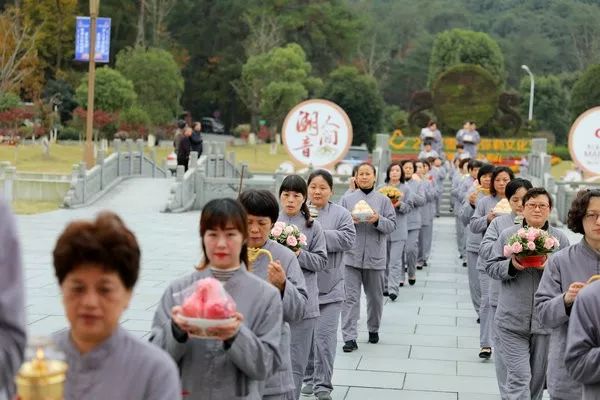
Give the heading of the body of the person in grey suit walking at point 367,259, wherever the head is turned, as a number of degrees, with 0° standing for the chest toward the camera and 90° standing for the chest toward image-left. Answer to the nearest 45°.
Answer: approximately 0°

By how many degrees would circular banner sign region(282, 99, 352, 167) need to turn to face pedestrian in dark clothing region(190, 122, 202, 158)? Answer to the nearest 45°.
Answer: approximately 135° to its right

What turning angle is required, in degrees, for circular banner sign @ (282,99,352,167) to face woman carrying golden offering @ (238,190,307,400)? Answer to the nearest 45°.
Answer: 0° — it already faces them

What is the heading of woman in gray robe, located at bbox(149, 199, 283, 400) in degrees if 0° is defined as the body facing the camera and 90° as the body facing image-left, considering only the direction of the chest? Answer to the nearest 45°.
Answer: approximately 0°

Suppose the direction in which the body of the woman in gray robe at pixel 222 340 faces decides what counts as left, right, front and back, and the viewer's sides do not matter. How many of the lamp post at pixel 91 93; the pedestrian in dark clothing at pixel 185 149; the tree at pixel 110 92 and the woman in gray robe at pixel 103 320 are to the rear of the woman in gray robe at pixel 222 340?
3

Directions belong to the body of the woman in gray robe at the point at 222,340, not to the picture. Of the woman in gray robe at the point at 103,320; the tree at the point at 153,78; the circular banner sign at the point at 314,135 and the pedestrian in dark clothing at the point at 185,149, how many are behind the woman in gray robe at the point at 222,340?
3
